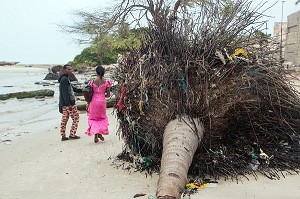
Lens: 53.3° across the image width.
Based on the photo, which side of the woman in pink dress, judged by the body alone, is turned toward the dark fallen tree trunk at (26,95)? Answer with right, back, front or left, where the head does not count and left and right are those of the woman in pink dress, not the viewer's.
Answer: front

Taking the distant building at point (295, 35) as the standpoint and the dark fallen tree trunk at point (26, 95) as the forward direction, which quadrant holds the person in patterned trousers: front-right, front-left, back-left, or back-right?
front-left

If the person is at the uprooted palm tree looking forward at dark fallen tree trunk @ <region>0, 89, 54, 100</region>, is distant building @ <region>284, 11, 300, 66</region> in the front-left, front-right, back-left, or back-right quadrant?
front-right

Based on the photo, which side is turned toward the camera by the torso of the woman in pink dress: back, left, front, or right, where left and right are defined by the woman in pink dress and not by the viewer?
back

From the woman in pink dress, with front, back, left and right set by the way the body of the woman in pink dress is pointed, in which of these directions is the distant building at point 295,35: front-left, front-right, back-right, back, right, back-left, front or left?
front-right

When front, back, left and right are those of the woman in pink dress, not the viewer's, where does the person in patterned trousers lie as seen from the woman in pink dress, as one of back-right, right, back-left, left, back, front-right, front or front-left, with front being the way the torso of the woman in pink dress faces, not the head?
front-left
